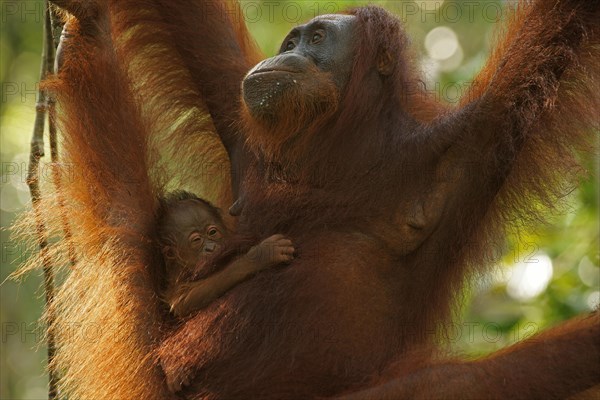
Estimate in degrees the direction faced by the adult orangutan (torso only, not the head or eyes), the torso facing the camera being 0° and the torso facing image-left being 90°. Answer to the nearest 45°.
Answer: approximately 45°
